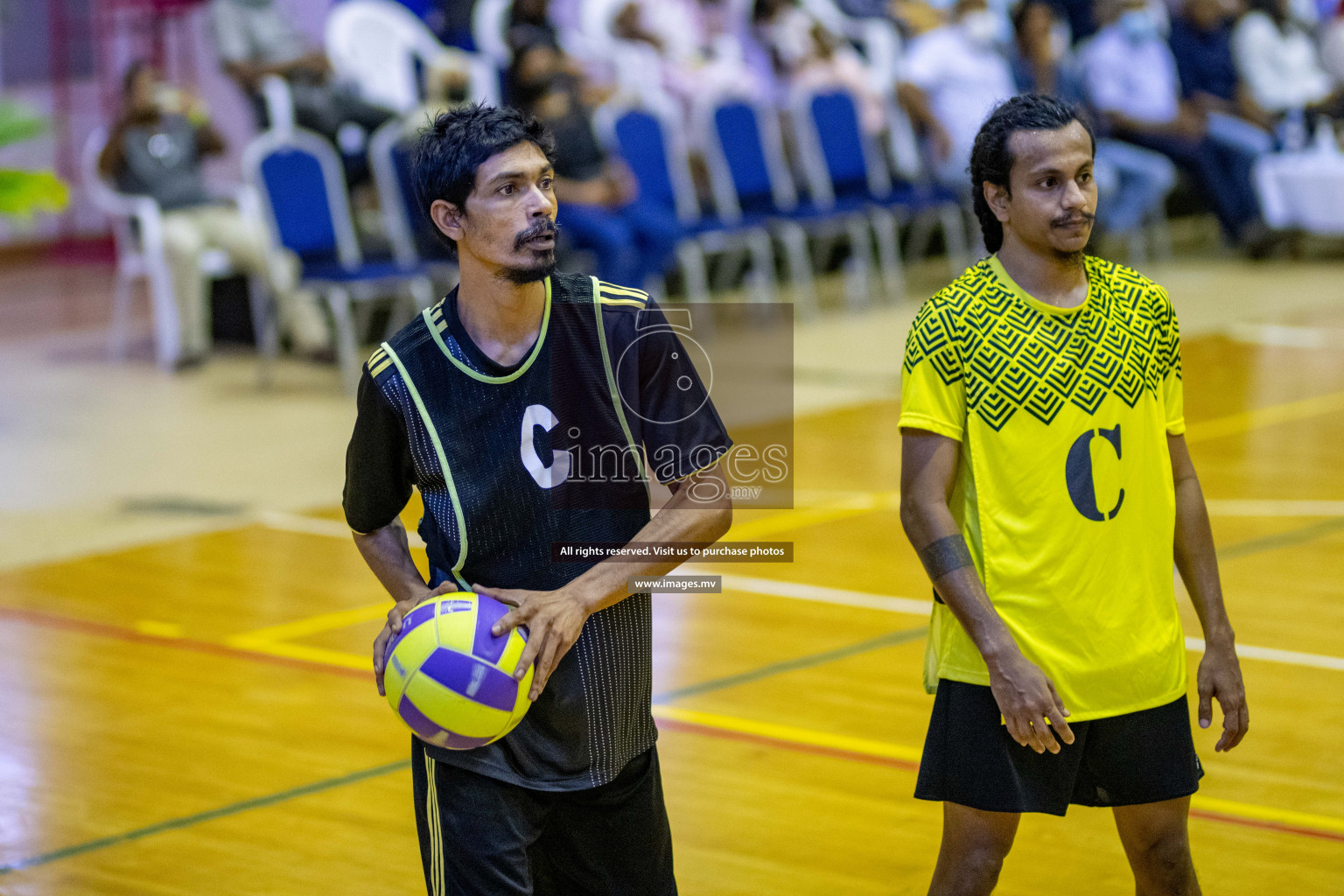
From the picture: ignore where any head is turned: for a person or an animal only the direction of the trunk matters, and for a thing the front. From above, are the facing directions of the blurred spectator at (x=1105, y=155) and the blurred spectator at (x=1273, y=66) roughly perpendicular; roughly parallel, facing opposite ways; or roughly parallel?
roughly parallel

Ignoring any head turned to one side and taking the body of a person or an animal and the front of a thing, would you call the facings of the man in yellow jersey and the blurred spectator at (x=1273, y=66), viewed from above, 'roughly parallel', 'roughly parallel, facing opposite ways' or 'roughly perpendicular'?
roughly parallel

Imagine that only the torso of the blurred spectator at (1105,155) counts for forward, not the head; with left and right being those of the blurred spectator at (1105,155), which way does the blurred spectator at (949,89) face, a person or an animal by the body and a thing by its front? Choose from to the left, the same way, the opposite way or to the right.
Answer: the same way

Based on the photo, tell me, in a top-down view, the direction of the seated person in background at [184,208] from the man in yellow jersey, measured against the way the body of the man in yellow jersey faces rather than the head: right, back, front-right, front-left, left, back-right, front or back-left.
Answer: back

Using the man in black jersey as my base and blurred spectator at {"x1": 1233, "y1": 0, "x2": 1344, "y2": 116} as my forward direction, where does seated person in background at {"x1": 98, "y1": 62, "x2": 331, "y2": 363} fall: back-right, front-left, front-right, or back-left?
front-left

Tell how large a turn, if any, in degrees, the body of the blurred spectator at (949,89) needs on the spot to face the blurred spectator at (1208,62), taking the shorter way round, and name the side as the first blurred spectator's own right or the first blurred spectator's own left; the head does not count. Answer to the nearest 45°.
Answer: approximately 90° to the first blurred spectator's own left

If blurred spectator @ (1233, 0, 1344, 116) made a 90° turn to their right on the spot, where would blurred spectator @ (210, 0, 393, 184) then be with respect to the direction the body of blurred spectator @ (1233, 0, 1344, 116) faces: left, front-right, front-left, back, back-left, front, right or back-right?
front

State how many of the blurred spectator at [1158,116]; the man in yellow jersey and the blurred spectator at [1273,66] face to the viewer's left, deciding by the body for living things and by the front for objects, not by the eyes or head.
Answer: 0

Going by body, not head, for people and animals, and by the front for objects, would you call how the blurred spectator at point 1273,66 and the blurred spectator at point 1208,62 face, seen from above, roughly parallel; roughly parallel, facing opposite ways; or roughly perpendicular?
roughly parallel

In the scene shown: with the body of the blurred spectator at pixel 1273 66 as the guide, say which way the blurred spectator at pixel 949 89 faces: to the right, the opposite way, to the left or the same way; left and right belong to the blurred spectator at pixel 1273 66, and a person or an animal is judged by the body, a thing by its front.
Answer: the same way

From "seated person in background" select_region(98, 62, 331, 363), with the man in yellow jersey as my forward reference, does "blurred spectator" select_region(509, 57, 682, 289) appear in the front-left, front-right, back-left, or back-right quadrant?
front-left

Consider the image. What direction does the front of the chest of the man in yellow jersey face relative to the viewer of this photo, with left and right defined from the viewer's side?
facing the viewer and to the right of the viewer

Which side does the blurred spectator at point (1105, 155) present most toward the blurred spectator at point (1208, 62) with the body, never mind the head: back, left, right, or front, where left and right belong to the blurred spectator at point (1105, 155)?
left

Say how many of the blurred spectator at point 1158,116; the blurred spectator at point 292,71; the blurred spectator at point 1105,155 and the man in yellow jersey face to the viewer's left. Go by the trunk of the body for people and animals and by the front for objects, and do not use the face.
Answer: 0

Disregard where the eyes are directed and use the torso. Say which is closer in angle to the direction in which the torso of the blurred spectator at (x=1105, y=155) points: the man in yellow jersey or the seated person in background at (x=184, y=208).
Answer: the man in yellow jersey

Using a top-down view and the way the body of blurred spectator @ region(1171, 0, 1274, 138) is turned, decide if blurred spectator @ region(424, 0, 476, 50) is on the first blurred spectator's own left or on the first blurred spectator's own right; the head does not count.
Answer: on the first blurred spectator's own right

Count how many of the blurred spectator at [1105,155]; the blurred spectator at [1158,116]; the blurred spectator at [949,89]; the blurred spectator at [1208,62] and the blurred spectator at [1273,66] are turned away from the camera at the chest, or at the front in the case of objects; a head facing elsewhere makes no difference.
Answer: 0
